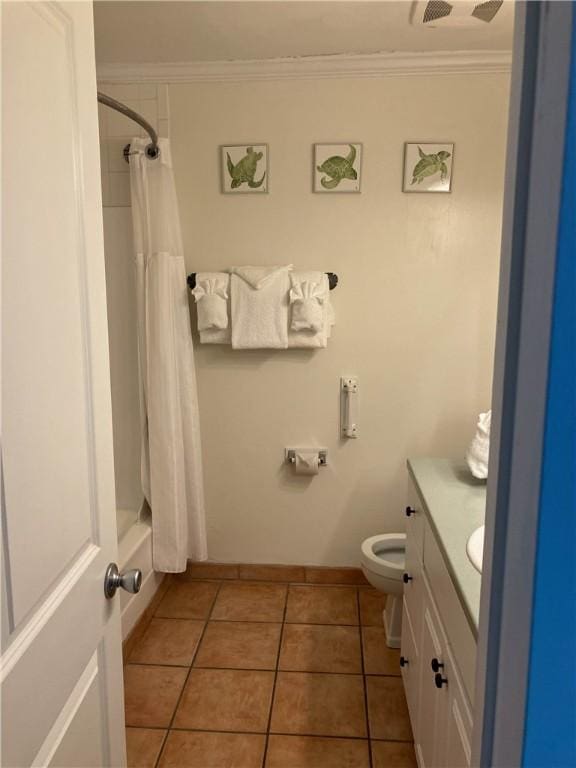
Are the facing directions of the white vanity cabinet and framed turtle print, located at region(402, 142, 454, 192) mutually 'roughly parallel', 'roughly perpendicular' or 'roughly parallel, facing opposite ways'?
roughly perpendicular

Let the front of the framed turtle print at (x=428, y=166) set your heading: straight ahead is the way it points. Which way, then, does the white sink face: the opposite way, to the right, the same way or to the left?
to the right

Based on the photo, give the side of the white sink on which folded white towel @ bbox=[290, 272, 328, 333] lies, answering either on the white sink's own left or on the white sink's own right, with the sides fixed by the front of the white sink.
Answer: on the white sink's own right

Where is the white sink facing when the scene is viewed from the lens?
facing to the left of the viewer
